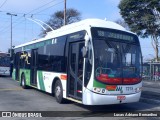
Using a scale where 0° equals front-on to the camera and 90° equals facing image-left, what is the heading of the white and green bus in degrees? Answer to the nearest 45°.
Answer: approximately 315°

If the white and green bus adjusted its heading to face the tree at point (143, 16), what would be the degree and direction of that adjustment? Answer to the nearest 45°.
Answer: approximately 135° to its left
